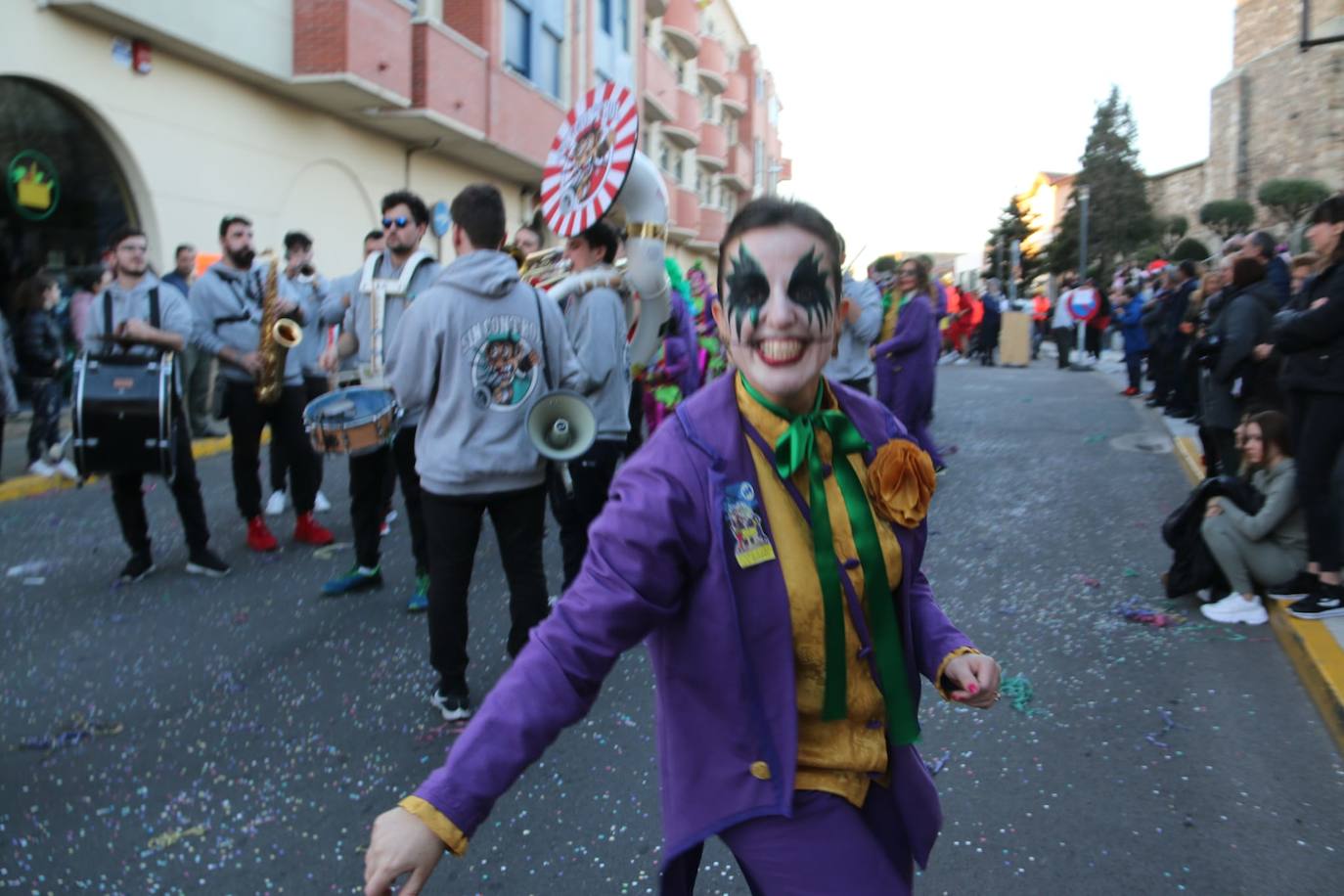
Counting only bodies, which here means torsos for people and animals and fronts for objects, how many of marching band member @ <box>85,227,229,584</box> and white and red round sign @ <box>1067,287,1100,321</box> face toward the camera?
2

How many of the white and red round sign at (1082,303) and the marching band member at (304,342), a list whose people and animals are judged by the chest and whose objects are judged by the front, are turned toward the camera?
2

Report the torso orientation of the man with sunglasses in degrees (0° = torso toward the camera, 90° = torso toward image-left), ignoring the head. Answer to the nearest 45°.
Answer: approximately 45°

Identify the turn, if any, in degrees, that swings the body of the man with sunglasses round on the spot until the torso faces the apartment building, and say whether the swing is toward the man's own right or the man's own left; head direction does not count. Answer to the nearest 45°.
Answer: approximately 135° to the man's own right
